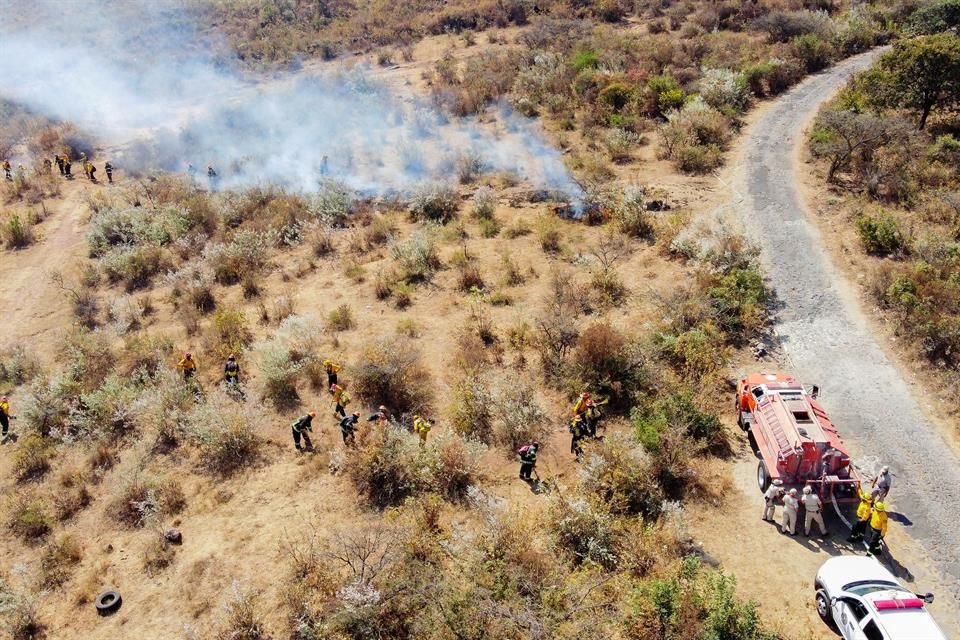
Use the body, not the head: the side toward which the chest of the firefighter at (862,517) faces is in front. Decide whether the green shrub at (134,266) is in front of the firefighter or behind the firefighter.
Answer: in front

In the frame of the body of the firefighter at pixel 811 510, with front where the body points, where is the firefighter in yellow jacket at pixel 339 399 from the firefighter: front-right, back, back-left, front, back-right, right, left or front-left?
left

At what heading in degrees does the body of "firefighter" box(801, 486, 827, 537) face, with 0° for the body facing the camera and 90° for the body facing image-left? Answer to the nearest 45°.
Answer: approximately 180°

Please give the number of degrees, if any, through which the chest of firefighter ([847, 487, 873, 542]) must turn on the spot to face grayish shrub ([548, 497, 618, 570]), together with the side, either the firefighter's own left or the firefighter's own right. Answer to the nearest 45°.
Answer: approximately 45° to the firefighter's own left

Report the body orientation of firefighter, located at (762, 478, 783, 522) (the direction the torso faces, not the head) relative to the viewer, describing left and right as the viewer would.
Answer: facing to the right of the viewer

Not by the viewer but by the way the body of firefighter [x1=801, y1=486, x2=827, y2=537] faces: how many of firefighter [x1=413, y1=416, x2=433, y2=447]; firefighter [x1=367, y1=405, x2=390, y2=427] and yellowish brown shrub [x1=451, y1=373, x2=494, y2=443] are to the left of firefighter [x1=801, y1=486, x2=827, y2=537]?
3

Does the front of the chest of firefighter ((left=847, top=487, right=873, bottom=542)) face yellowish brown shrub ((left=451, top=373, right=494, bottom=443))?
yes

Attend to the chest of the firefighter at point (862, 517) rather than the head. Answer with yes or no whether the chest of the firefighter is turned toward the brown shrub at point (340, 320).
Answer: yes

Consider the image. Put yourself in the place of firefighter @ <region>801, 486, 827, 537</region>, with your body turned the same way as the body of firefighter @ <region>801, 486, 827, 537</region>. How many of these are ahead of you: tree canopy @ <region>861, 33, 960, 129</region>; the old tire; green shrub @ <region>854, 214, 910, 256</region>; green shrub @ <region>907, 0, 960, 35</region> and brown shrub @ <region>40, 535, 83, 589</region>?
3
